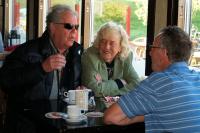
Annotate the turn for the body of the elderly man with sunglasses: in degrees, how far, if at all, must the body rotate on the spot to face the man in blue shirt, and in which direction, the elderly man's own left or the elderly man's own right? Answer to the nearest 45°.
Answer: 0° — they already face them

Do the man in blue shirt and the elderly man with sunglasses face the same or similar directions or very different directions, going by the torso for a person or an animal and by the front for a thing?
very different directions

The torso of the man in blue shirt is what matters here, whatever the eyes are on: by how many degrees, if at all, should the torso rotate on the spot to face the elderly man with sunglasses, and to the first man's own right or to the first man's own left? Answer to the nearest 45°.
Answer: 0° — they already face them

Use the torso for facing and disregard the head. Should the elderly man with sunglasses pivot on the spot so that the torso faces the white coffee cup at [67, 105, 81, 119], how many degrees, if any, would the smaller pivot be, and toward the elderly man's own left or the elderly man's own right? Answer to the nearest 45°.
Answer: approximately 45° to the elderly man's own right

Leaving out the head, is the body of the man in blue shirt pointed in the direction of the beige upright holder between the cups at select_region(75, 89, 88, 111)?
yes

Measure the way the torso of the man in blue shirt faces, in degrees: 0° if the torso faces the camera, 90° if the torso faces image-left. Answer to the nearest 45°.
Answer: approximately 135°

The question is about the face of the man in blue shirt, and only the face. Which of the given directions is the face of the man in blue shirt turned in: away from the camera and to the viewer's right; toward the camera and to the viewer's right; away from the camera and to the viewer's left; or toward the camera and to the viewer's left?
away from the camera and to the viewer's left

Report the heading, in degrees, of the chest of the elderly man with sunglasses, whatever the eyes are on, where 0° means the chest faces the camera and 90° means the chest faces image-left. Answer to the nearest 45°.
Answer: approximately 315°
